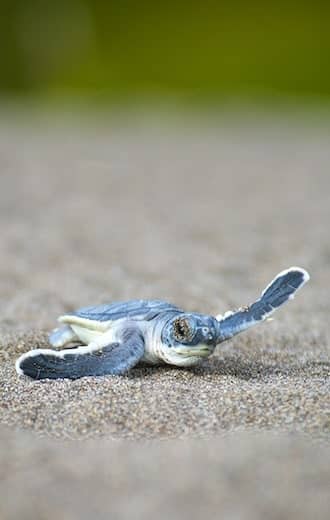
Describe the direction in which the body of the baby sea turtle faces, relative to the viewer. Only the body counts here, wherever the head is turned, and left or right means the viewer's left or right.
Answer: facing the viewer and to the right of the viewer
